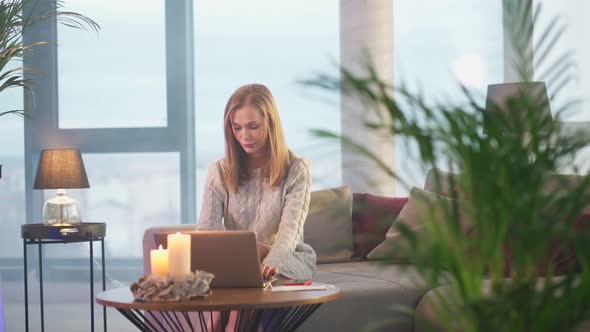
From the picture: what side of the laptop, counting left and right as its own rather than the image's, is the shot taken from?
back

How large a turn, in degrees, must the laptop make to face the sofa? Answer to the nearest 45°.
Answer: approximately 45° to its right

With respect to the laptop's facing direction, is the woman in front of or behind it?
in front

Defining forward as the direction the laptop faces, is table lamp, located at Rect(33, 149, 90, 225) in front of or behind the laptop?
in front

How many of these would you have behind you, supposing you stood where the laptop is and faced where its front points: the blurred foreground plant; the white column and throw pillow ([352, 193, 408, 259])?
1

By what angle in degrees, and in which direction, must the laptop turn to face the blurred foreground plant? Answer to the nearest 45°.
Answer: approximately 180°
